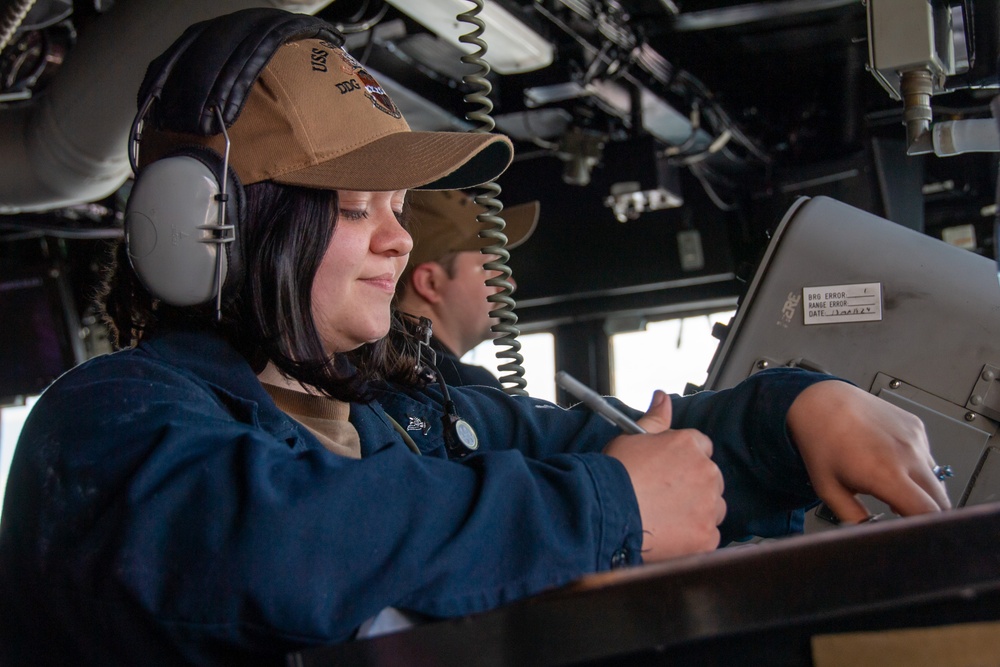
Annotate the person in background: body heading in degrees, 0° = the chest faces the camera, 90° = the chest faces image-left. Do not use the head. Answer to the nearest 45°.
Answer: approximately 270°

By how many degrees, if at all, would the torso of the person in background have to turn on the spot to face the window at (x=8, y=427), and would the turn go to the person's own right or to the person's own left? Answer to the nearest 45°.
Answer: approximately 135° to the person's own left

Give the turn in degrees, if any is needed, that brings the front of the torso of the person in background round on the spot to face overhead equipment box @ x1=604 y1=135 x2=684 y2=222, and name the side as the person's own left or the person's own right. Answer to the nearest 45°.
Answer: approximately 45° to the person's own left

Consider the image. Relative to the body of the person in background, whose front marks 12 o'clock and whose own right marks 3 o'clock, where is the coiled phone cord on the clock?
The coiled phone cord is roughly at 3 o'clock from the person in background.

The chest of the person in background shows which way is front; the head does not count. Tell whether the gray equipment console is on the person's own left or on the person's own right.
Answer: on the person's own right

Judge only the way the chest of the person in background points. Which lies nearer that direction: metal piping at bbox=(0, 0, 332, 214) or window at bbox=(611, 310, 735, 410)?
the window

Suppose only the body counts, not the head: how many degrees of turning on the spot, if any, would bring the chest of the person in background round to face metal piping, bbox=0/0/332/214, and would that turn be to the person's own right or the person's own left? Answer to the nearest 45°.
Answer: approximately 135° to the person's own right

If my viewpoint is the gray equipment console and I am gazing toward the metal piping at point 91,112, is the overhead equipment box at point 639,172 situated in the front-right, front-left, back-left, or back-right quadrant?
front-right

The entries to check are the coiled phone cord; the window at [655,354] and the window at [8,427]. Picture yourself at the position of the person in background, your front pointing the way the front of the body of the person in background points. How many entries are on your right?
1

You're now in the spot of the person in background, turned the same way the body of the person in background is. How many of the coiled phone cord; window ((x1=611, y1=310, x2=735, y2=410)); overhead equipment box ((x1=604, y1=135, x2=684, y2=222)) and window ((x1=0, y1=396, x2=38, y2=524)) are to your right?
1

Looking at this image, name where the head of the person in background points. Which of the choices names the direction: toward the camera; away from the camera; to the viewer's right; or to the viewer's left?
to the viewer's right
